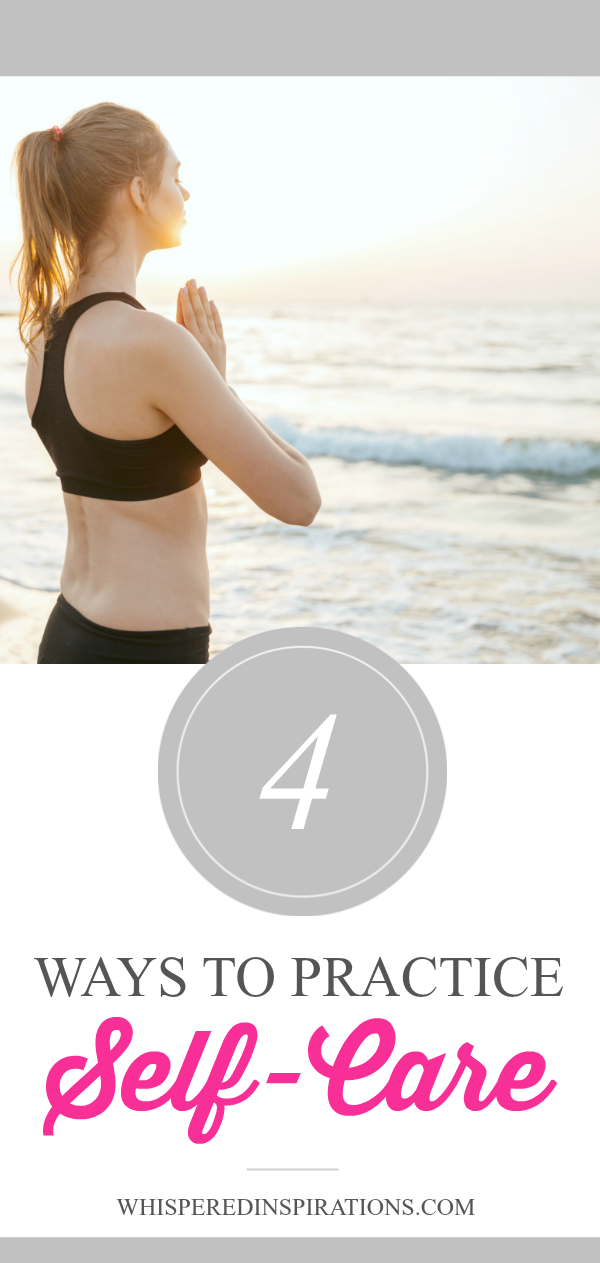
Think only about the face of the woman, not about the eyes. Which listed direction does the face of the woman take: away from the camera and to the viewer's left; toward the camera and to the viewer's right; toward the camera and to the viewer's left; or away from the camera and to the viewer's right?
away from the camera and to the viewer's right

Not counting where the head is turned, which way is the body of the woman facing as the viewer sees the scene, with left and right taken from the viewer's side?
facing away from the viewer and to the right of the viewer
